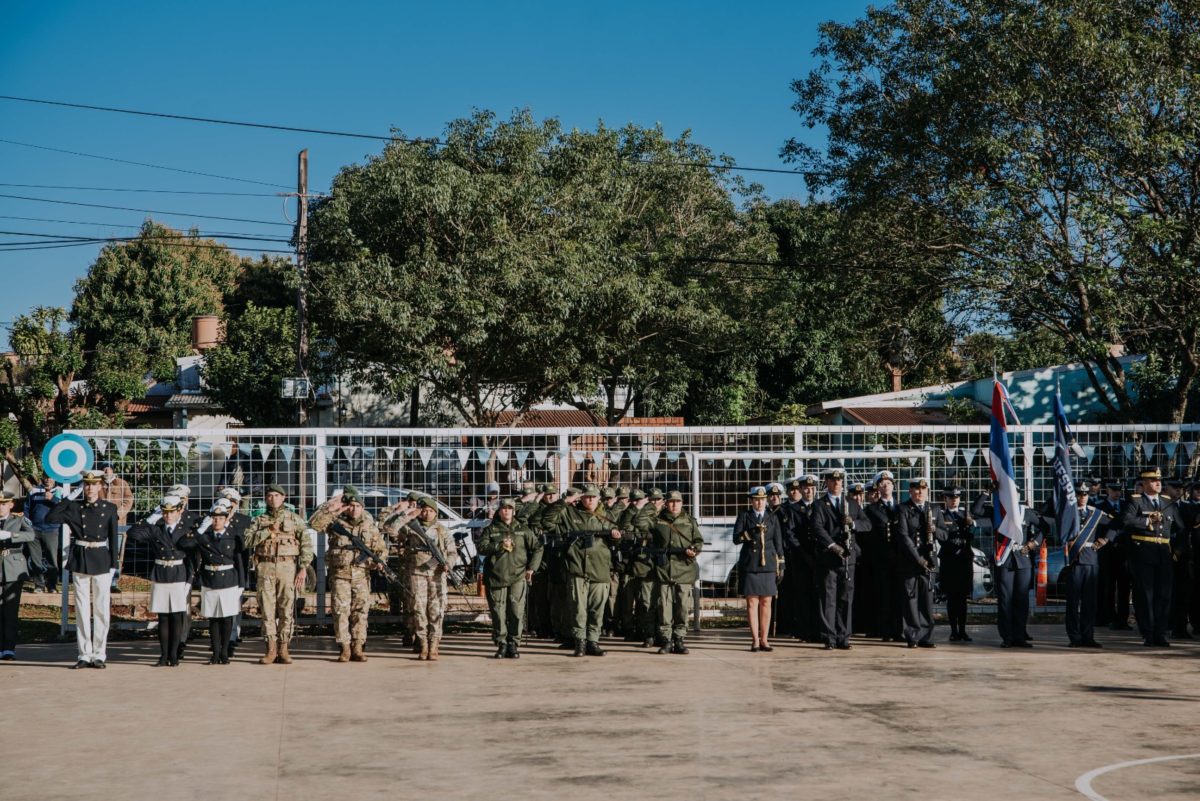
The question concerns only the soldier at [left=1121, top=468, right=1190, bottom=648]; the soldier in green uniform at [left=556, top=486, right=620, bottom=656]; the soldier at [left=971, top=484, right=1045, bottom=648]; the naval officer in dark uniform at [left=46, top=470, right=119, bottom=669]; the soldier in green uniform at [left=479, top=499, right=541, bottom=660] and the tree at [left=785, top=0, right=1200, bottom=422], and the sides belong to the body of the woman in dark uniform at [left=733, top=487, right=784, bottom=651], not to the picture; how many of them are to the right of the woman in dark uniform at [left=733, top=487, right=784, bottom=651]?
3

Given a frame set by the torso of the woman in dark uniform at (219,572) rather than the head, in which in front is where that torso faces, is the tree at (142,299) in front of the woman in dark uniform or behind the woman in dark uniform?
behind

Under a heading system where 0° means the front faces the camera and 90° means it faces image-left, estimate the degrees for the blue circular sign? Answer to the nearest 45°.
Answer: approximately 0°

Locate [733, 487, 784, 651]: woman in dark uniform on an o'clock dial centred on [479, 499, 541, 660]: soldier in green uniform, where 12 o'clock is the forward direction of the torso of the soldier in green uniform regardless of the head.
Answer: The woman in dark uniform is roughly at 9 o'clock from the soldier in green uniform.

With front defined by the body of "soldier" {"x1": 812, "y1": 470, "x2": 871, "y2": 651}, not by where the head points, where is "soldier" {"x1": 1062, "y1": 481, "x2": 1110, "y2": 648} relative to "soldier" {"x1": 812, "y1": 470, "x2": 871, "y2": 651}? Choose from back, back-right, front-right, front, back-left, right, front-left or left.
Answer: left

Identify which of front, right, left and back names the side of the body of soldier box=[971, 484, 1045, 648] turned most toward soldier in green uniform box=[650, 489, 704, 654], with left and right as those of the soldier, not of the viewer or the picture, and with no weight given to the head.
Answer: right

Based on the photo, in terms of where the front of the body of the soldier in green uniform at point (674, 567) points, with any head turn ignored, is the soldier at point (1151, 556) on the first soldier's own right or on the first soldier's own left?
on the first soldier's own left

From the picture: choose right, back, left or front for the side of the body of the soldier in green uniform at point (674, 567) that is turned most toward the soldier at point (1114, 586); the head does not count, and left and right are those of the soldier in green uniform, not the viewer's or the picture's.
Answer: left

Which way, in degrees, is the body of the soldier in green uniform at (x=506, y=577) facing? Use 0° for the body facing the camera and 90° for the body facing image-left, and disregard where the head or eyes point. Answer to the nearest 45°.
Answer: approximately 0°
